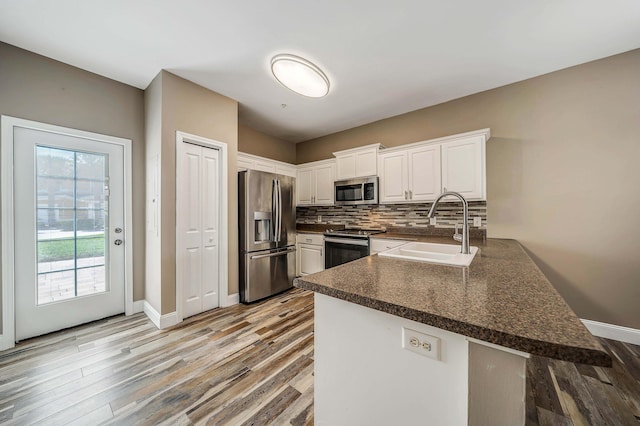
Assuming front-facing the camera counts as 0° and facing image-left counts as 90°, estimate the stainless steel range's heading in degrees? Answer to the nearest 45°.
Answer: approximately 45°

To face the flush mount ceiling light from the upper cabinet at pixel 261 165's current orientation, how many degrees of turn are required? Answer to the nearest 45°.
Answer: approximately 45° to its right

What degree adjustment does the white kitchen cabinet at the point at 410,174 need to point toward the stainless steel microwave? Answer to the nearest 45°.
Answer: approximately 45° to its right

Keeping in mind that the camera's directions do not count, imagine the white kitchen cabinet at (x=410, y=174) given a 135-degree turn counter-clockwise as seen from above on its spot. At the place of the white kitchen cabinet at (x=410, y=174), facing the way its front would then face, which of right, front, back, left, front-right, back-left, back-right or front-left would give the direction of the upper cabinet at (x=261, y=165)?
back

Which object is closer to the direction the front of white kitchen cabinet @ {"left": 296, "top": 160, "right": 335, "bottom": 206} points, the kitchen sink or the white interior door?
the white interior door

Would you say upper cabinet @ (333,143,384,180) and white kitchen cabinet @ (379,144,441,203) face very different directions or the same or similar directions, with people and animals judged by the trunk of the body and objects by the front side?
same or similar directions

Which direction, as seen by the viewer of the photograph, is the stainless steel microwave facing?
facing the viewer and to the left of the viewer

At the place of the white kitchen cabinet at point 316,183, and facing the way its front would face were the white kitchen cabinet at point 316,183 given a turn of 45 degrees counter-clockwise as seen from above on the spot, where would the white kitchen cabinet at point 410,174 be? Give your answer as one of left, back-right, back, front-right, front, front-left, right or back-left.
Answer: front-left

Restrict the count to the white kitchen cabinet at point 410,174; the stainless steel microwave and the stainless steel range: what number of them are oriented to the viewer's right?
0
